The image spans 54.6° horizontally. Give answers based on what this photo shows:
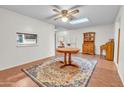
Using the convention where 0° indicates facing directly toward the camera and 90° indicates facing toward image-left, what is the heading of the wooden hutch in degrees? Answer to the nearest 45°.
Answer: approximately 0°

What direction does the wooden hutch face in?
toward the camera
